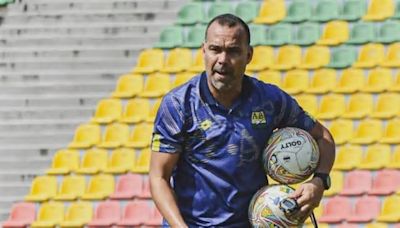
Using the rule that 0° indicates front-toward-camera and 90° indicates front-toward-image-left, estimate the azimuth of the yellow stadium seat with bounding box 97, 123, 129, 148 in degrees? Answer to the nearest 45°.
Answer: approximately 45°

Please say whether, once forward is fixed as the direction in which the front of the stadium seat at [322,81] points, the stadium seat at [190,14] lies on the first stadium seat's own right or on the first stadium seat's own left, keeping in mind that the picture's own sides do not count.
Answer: on the first stadium seat's own right

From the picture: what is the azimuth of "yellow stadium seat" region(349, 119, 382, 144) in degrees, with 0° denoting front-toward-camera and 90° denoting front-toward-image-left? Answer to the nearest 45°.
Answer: approximately 45°

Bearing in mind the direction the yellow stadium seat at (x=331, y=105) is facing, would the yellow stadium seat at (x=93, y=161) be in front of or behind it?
in front

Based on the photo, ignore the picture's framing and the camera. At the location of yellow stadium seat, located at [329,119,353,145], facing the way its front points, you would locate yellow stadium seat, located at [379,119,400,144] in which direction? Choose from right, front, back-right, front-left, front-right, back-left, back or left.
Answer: back-left
